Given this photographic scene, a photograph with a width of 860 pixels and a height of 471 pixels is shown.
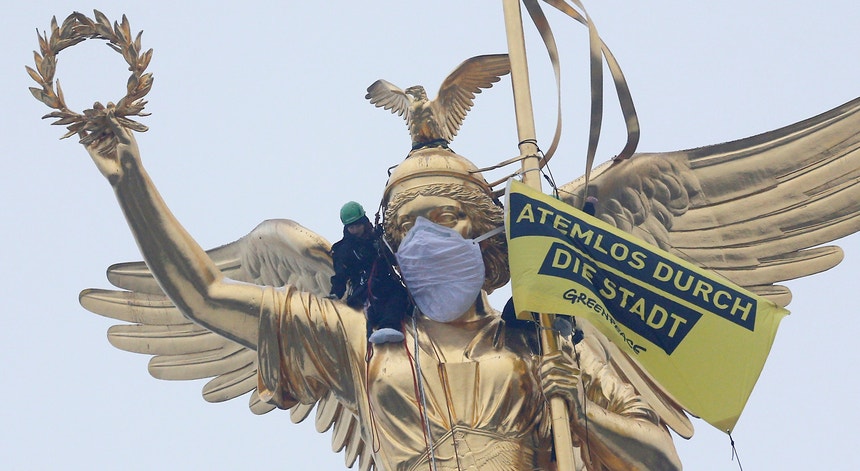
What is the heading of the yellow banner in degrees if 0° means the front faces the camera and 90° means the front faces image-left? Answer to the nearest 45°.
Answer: approximately 0°

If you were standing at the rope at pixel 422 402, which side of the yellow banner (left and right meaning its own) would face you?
right
